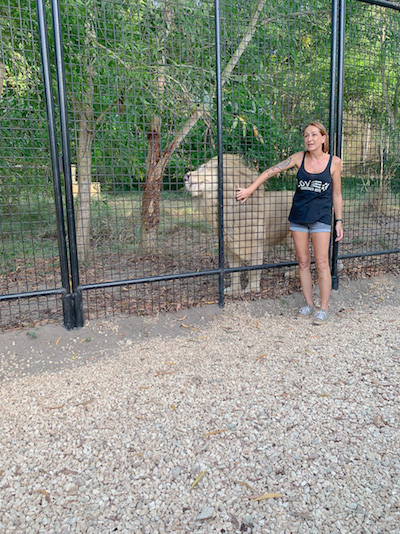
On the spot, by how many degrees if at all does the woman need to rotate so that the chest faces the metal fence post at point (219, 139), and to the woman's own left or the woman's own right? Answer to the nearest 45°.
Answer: approximately 90° to the woman's own right

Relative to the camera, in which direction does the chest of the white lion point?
to the viewer's left

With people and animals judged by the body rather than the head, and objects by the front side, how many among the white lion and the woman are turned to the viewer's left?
1

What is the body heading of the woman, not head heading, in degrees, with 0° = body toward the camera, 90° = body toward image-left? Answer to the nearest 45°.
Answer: approximately 0°

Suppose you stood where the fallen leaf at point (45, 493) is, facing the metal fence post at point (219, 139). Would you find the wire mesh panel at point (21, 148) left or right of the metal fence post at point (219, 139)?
left

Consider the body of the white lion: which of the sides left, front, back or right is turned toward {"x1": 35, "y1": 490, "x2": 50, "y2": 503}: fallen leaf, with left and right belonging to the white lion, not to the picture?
left

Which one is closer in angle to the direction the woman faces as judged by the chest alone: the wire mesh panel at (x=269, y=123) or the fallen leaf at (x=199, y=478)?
the fallen leaf

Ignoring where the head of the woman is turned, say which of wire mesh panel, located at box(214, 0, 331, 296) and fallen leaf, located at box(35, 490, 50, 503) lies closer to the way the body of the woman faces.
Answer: the fallen leaf

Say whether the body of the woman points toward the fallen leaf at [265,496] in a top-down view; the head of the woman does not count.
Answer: yes

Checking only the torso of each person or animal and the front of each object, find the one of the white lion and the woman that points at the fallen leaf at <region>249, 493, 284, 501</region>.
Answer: the woman

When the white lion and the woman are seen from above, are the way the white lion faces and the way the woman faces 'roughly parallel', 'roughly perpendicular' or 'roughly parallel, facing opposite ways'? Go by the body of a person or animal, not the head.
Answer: roughly perpendicular
